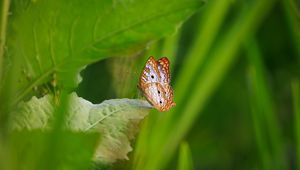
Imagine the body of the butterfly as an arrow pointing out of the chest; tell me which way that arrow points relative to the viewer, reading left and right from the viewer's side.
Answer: facing to the left of the viewer
